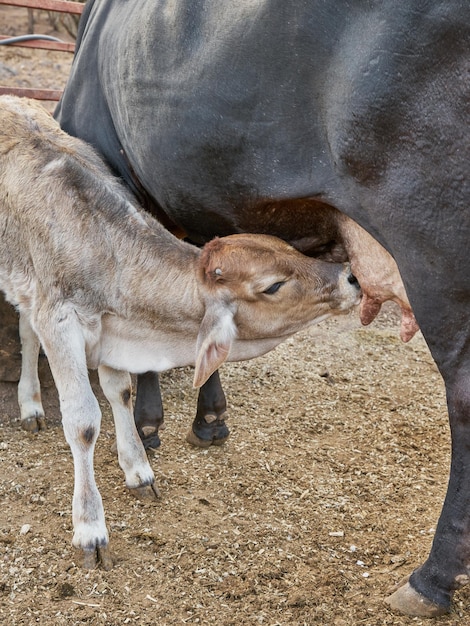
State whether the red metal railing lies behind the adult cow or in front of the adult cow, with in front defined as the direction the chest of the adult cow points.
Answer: in front

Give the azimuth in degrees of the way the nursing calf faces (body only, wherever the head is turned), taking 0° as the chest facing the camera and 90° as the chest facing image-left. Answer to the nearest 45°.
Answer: approximately 315°

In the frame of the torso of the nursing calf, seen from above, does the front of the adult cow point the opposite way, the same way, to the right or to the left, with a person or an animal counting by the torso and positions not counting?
the opposite way

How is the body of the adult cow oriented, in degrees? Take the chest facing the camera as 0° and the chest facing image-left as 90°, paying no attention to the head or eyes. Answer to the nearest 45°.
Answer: approximately 135°

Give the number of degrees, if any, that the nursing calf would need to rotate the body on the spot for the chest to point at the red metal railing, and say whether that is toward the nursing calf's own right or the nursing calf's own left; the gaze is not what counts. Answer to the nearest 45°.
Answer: approximately 135° to the nursing calf's own left
